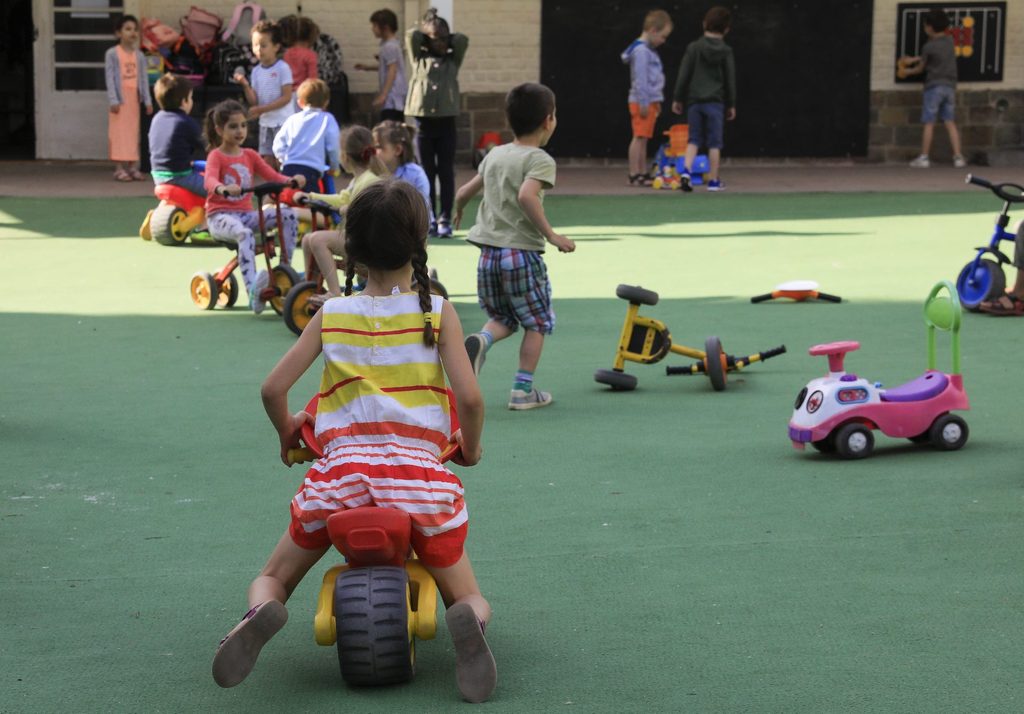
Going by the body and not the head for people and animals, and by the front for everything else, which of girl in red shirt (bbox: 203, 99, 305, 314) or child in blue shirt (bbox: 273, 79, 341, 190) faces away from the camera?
the child in blue shirt

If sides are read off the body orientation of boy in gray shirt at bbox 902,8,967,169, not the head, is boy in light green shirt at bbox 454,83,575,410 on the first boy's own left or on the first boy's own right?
on the first boy's own left

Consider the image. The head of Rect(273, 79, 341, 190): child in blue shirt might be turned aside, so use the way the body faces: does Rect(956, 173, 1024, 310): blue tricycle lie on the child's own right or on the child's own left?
on the child's own right

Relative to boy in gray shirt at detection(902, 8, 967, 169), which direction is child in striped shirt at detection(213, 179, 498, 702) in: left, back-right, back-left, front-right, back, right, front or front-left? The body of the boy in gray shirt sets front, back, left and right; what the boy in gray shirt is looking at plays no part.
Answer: back-left

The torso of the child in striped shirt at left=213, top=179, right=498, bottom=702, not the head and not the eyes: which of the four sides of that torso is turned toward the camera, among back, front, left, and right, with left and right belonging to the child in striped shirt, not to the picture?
back

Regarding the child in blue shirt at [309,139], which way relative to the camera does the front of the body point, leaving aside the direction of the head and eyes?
away from the camera

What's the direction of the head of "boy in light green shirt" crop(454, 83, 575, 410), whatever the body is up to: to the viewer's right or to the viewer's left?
to the viewer's right

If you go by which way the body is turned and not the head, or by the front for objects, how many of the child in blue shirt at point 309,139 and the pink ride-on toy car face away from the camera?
1

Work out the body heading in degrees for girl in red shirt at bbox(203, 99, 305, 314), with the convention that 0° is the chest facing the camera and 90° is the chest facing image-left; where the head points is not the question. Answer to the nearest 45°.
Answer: approximately 315°

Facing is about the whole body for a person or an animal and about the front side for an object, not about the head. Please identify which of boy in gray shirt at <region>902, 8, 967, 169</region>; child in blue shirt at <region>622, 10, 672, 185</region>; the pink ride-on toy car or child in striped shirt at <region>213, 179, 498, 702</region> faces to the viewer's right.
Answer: the child in blue shirt

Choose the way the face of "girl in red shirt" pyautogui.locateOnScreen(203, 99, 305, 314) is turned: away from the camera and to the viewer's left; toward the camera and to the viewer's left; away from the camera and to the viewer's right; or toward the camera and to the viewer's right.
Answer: toward the camera and to the viewer's right

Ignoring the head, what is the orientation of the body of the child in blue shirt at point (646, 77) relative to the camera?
to the viewer's right

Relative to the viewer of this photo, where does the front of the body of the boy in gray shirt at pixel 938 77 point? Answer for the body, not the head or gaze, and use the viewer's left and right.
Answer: facing away from the viewer and to the left of the viewer

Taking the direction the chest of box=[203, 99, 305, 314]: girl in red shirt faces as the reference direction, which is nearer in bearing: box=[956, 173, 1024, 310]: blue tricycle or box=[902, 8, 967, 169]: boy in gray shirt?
the blue tricycle

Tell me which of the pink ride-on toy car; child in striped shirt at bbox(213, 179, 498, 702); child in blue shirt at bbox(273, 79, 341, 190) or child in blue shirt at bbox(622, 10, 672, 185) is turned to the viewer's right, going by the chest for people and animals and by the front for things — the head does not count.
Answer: child in blue shirt at bbox(622, 10, 672, 185)

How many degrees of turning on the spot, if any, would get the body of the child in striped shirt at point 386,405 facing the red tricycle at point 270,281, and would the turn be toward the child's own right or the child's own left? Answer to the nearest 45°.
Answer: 0° — they already face it

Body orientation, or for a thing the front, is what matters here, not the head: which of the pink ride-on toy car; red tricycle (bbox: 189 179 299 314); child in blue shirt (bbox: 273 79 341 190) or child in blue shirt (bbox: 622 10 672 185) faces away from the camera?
child in blue shirt (bbox: 273 79 341 190)
